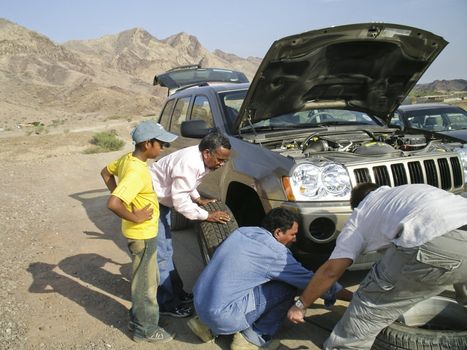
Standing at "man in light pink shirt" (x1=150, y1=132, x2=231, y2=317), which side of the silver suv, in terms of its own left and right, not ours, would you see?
right

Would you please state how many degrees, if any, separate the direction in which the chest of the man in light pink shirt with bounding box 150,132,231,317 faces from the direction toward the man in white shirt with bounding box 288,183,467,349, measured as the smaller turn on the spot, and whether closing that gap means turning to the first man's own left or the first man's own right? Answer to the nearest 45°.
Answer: approximately 45° to the first man's own right

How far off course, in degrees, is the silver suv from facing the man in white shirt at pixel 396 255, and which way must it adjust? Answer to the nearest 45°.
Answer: approximately 45° to its right

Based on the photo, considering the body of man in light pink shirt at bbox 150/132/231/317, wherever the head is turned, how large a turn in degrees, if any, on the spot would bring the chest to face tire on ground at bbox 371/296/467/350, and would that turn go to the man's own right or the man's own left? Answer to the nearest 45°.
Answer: approximately 45° to the man's own right

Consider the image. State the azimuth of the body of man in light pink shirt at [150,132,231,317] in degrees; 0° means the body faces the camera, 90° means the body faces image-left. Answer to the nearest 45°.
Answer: approximately 270°

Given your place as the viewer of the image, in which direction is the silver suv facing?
facing the viewer and to the right of the viewer

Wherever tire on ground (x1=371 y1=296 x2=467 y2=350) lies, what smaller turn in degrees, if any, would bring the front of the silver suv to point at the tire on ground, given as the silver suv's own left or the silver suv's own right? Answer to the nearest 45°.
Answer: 0° — it already faces it

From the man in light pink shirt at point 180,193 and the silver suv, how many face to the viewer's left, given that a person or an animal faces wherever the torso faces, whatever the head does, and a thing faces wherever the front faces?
0

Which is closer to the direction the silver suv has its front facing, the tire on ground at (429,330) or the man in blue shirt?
the tire on ground
